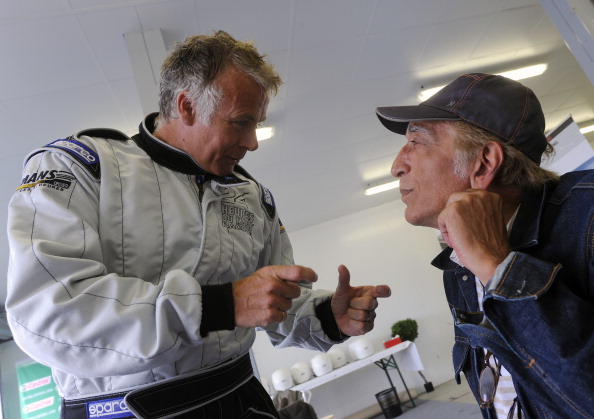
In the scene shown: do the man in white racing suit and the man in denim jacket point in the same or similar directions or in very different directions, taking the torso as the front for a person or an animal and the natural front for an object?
very different directions

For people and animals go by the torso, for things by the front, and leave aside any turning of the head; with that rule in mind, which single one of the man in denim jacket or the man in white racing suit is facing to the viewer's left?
the man in denim jacket

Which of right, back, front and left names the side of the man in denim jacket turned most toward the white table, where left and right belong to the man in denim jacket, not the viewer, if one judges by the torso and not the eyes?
right

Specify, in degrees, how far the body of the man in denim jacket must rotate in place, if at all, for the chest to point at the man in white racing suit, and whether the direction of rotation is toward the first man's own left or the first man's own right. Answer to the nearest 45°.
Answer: approximately 45° to the first man's own left

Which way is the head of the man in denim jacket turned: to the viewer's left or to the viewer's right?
to the viewer's left

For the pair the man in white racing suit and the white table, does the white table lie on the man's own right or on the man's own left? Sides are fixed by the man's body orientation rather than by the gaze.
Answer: on the man's own left

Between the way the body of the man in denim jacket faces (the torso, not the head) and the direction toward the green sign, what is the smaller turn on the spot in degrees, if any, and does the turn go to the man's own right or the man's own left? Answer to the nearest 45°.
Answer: approximately 45° to the man's own right

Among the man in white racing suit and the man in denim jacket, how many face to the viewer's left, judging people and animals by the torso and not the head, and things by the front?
1

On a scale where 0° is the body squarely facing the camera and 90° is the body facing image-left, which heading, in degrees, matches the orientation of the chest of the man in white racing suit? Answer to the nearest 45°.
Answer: approximately 315°

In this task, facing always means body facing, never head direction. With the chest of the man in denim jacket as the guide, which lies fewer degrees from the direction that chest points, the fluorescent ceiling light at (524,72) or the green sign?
the green sign

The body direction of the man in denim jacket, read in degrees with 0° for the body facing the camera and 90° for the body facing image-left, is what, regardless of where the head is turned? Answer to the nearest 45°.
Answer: approximately 90°

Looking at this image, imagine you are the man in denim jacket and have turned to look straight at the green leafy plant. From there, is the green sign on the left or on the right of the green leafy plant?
left

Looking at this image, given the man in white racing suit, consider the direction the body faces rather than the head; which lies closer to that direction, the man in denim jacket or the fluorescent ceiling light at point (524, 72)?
the man in denim jacket
